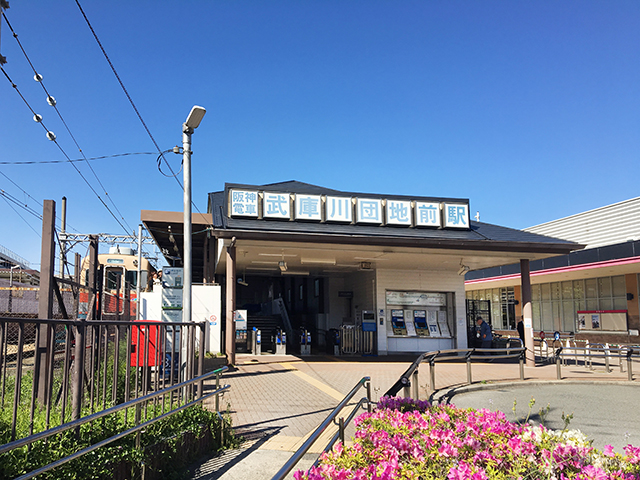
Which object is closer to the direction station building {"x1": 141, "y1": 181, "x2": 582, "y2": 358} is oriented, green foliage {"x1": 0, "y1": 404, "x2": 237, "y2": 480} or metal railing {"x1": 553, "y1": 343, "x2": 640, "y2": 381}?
the green foliage

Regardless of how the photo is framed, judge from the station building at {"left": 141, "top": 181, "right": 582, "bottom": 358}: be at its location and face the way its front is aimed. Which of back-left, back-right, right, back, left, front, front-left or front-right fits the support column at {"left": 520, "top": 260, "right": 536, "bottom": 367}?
left

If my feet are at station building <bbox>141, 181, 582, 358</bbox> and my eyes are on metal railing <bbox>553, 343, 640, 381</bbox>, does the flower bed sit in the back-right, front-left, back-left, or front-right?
front-right

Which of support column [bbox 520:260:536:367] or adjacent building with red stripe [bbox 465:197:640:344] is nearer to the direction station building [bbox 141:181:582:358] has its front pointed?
the support column

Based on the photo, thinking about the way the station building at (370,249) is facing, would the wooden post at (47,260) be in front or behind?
in front

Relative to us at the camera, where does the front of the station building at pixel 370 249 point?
facing the viewer

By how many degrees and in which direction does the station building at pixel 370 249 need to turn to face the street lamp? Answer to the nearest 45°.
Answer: approximately 45° to its right

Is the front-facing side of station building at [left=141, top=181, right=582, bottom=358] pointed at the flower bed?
yes

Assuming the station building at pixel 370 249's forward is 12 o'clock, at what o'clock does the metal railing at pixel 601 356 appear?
The metal railing is roughly at 10 o'clock from the station building.

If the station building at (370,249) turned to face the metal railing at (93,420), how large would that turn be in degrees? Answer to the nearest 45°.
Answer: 0° — it already faces it

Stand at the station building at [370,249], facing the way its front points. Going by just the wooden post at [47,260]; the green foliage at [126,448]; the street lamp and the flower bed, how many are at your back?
0

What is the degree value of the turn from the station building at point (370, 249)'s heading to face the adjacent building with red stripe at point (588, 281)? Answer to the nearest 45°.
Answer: approximately 135° to its left

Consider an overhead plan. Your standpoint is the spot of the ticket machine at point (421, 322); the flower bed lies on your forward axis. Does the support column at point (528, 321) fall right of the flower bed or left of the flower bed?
left

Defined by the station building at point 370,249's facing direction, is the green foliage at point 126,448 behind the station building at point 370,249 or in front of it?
in front
